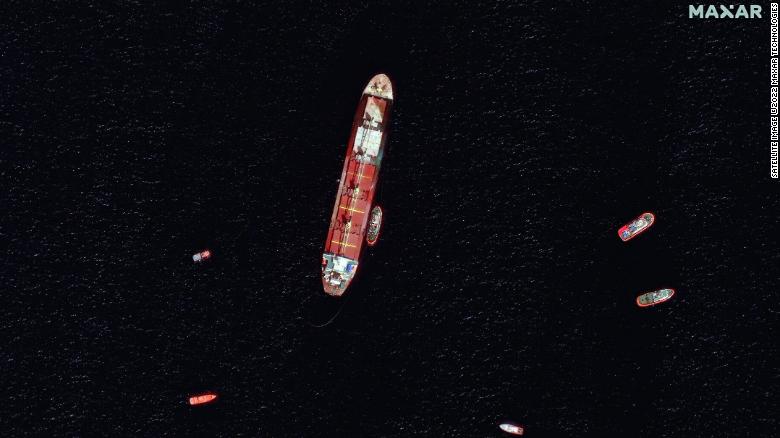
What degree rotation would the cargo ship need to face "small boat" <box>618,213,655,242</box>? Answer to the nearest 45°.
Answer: approximately 90° to its right

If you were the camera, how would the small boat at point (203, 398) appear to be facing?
facing to the right of the viewer

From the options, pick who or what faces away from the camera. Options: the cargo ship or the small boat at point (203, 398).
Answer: the cargo ship

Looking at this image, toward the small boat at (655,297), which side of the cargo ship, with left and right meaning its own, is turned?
right

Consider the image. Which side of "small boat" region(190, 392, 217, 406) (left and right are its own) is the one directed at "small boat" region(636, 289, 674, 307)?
front

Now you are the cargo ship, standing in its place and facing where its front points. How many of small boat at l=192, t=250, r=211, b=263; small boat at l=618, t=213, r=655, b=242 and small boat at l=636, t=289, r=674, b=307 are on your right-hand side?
2

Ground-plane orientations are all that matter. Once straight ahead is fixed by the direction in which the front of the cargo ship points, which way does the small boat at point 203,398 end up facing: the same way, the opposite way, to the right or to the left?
to the right
